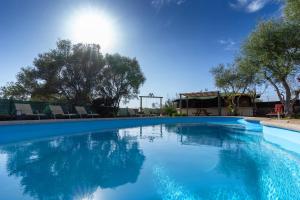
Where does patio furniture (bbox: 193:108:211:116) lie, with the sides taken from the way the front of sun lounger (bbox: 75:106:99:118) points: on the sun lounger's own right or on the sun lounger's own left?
on the sun lounger's own left

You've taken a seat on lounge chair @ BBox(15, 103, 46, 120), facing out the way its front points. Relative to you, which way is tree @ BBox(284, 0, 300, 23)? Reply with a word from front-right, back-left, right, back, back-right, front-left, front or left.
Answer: front

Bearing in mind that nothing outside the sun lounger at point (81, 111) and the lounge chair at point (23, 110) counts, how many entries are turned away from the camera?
0

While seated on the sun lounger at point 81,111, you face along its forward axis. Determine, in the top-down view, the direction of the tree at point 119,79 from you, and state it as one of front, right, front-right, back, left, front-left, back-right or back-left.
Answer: left

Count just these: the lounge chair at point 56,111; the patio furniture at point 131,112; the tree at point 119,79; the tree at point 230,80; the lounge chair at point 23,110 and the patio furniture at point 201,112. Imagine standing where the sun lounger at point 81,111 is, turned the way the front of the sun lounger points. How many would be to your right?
2

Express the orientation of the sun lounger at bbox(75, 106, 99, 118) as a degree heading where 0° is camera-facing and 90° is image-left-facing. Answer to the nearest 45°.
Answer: approximately 315°

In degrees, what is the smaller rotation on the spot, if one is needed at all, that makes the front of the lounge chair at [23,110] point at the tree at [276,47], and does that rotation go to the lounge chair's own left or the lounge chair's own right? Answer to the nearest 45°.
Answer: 0° — it already faces it

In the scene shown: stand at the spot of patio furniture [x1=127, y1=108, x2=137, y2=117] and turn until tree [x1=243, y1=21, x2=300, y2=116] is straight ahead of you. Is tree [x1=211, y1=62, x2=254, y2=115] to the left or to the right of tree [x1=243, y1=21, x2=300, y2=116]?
left

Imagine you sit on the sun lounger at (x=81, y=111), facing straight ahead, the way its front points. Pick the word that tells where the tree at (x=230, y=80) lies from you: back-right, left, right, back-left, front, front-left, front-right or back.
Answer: front-left
